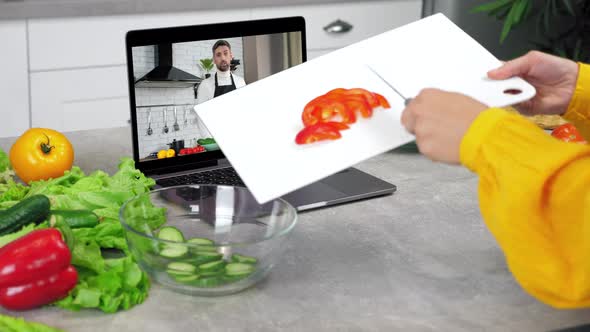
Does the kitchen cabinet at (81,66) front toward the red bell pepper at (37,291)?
yes

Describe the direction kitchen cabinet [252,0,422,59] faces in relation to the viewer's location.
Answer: facing the viewer

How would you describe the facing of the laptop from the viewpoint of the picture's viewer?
facing the viewer and to the right of the viewer

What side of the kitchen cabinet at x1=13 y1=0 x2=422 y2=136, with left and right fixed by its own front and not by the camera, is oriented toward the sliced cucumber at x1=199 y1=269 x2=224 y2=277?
front

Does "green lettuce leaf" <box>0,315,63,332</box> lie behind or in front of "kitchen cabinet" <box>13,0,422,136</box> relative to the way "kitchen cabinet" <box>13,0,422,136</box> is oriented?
in front

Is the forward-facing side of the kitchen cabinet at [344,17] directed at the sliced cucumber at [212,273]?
yes

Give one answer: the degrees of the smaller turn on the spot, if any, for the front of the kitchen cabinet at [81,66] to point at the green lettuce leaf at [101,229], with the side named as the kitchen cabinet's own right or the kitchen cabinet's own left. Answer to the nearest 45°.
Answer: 0° — it already faces it

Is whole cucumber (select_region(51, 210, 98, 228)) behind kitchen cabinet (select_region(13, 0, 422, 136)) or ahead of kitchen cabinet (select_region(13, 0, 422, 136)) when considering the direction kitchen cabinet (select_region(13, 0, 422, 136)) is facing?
ahead

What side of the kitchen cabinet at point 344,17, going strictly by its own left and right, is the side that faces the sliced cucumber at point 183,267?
front

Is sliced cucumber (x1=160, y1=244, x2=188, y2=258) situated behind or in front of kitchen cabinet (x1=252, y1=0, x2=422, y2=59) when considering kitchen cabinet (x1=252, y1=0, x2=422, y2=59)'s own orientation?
in front

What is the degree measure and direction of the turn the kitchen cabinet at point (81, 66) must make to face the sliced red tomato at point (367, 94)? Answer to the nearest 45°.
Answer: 0° — it already faces it
